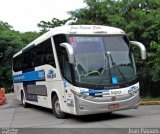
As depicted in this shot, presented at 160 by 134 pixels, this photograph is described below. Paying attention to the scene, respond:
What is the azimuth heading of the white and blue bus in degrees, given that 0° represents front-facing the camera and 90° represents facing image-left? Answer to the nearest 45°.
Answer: approximately 315°

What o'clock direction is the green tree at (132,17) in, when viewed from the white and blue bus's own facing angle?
The green tree is roughly at 8 o'clock from the white and blue bus.

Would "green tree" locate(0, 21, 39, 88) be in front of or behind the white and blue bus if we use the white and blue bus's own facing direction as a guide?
behind
